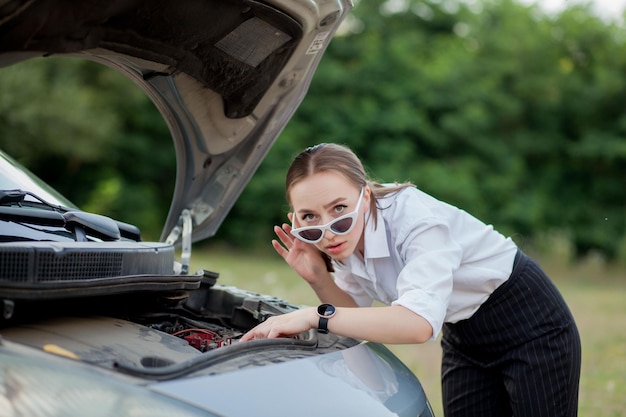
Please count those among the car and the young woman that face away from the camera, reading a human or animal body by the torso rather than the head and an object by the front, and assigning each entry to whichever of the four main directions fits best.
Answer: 0

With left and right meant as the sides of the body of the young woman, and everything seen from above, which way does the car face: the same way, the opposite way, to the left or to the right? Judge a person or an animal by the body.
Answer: to the left

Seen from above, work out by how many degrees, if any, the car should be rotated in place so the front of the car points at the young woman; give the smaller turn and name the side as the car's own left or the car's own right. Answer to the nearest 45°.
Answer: approximately 45° to the car's own left

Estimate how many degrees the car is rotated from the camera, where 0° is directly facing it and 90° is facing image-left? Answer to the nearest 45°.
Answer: approximately 315°

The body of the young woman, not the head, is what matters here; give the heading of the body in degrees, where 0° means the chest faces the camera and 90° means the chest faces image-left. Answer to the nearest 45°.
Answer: approximately 45°

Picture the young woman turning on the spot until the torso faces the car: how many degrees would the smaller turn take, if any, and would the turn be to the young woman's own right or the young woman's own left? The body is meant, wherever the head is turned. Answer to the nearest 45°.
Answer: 0° — they already face it
